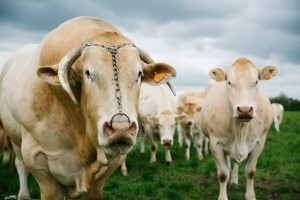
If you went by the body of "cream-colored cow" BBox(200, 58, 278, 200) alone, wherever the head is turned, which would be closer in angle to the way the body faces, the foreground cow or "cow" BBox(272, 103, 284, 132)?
the foreground cow

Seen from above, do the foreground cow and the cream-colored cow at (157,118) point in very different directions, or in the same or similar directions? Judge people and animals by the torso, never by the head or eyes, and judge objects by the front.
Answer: same or similar directions

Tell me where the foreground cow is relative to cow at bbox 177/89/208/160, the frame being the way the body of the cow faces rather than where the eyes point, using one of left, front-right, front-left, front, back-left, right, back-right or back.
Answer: front

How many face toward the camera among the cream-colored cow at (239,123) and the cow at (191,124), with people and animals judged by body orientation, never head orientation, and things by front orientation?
2

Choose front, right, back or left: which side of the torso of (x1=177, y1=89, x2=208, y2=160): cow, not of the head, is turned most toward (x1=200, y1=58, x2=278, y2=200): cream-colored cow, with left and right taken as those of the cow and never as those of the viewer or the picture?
front

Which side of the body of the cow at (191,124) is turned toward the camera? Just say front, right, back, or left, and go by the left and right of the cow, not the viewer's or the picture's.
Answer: front

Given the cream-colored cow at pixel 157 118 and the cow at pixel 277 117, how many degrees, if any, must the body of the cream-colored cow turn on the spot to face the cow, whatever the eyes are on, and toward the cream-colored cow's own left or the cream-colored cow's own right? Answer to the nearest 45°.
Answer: approximately 90° to the cream-colored cow's own left

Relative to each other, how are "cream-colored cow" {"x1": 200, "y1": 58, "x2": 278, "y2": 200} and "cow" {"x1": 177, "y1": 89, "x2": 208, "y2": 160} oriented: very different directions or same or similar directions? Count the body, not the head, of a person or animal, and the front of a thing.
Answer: same or similar directions

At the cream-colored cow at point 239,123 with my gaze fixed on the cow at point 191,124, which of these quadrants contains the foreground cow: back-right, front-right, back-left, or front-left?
back-left

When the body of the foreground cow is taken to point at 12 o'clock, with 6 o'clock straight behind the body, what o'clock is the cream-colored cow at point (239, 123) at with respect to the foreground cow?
The cream-colored cow is roughly at 9 o'clock from the foreground cow.
